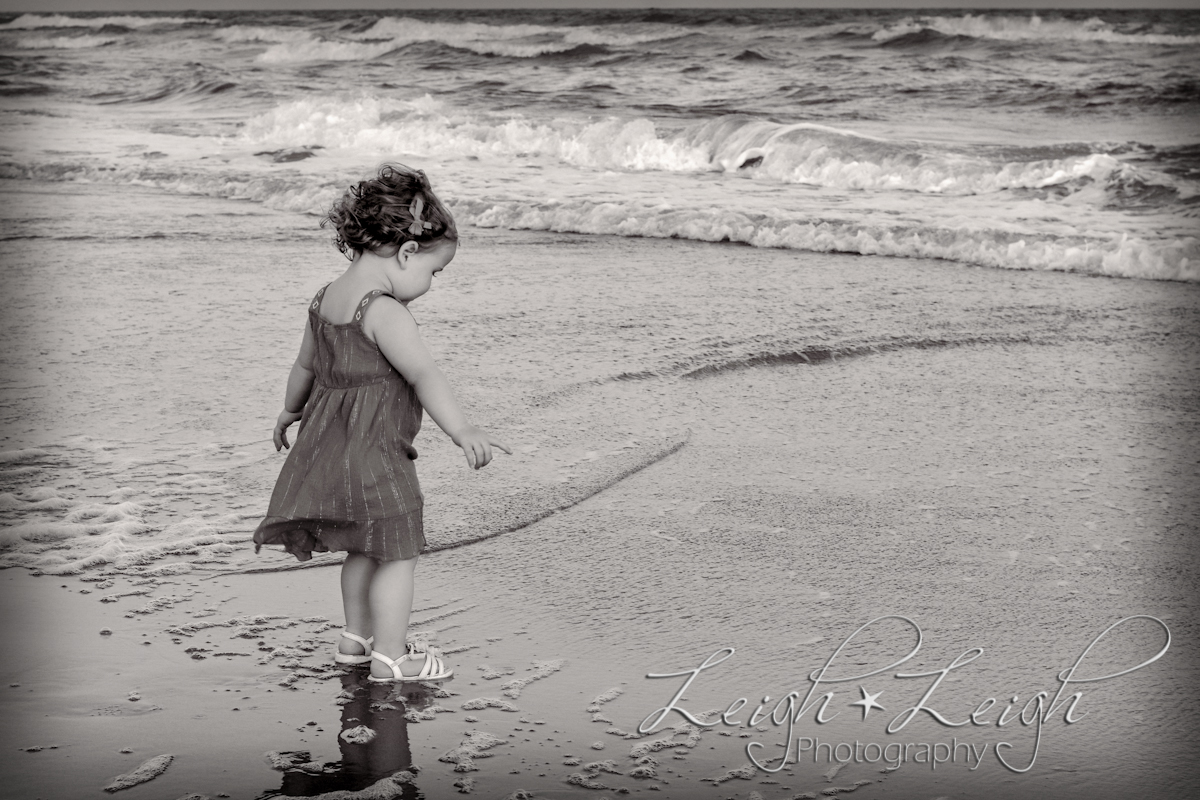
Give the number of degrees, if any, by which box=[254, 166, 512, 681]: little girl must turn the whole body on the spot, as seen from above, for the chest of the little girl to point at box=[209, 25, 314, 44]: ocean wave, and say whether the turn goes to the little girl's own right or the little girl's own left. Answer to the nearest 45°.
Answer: approximately 45° to the little girl's own left

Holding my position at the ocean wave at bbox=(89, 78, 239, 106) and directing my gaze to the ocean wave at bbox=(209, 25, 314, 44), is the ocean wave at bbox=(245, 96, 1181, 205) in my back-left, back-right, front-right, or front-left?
back-right

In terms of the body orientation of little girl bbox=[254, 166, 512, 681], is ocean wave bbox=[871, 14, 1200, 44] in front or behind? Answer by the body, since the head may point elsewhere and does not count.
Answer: in front

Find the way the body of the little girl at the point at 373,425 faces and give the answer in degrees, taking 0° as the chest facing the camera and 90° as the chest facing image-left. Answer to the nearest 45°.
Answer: approximately 225°

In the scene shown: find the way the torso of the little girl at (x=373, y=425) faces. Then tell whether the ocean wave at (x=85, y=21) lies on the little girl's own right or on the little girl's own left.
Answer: on the little girl's own left

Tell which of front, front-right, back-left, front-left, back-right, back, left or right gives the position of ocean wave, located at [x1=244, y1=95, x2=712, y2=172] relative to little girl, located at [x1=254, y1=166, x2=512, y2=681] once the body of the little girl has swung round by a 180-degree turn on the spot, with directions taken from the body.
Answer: back-right

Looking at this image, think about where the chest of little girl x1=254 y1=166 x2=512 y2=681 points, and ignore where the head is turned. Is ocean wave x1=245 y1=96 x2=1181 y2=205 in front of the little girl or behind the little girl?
in front
